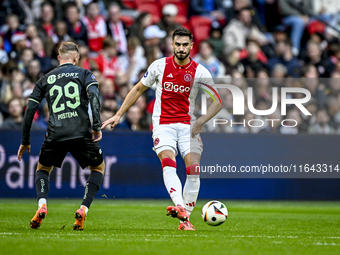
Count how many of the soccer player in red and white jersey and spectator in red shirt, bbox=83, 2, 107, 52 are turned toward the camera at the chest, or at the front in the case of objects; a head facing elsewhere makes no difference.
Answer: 2

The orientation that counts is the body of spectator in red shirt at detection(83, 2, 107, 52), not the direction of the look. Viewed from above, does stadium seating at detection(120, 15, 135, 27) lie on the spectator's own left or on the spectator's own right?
on the spectator's own left

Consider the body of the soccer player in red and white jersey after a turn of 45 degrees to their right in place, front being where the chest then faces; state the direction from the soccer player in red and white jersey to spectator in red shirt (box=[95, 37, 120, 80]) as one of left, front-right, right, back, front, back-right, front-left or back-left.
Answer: back-right

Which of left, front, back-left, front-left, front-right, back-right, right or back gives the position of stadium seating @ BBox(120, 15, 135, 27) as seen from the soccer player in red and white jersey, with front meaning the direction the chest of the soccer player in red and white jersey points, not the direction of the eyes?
back

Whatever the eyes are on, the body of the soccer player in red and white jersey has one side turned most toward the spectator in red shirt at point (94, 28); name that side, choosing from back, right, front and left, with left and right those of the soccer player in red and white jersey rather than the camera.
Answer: back

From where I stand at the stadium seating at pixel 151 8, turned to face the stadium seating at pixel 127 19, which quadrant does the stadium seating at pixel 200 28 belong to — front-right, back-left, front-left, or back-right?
back-left

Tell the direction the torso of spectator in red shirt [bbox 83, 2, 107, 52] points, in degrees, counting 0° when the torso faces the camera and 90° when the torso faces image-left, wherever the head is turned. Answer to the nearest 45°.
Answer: approximately 0°
